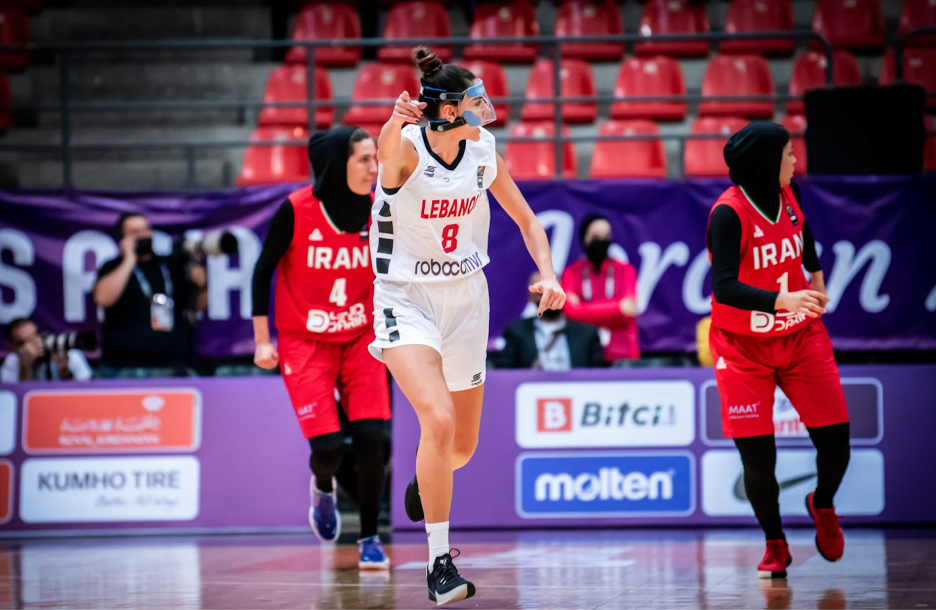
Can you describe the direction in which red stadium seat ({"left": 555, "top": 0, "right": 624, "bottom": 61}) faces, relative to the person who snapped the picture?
facing the viewer

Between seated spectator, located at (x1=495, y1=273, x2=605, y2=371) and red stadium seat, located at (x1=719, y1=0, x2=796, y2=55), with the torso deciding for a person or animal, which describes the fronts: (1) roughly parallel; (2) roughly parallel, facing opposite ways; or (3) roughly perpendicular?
roughly parallel

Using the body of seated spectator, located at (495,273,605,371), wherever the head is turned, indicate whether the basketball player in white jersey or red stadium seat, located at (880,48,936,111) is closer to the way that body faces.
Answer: the basketball player in white jersey

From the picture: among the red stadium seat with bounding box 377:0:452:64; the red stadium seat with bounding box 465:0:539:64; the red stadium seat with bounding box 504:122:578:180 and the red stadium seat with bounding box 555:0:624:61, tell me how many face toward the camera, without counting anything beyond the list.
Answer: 4

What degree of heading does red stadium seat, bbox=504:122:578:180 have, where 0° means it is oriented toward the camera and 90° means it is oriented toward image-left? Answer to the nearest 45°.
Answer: approximately 0°

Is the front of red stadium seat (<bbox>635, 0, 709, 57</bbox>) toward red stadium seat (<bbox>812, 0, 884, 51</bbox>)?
no

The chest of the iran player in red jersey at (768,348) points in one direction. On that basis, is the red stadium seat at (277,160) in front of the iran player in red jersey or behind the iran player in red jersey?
behind

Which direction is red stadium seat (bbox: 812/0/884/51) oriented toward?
toward the camera

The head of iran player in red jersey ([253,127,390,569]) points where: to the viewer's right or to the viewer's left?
to the viewer's right

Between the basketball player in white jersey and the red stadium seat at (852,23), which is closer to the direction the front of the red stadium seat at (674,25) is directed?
the basketball player in white jersey

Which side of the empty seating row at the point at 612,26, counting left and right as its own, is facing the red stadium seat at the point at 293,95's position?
right

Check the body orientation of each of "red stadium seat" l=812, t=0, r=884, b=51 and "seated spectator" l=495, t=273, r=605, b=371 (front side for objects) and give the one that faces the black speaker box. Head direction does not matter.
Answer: the red stadium seat

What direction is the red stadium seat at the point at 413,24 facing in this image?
toward the camera

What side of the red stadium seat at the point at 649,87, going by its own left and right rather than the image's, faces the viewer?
front

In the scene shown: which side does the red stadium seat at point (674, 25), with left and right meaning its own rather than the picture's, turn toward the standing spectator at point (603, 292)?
front

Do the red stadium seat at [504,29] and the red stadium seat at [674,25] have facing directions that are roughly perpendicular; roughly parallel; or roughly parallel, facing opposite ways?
roughly parallel

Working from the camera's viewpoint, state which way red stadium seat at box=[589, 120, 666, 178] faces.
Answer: facing the viewer

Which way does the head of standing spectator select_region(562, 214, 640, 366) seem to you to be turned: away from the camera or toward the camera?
toward the camera
